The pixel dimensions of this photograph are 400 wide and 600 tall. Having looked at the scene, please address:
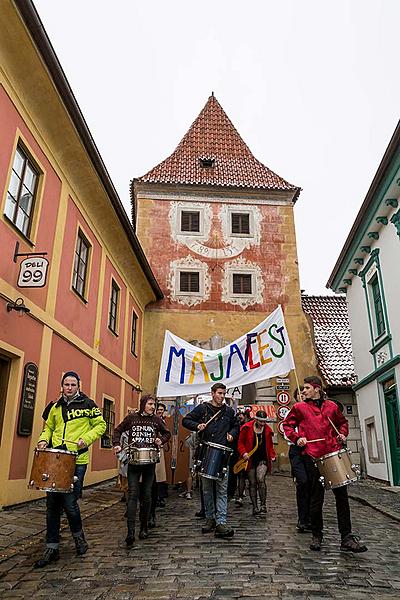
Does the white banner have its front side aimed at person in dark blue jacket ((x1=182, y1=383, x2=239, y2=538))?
yes

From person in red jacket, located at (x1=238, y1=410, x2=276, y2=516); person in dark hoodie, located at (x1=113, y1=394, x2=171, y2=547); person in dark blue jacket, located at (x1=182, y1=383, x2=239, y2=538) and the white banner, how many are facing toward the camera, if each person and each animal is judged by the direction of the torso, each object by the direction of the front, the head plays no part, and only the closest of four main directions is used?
4

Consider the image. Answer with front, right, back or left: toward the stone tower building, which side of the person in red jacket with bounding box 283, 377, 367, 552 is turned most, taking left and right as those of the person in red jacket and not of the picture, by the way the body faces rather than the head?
back

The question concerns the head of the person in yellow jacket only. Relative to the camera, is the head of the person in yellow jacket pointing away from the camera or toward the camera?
toward the camera

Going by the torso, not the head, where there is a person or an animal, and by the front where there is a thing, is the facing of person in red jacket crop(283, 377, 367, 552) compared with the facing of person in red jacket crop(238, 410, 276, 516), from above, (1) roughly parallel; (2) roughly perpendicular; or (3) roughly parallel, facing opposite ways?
roughly parallel

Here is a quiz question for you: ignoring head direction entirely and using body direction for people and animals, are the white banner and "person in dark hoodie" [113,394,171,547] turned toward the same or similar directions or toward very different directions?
same or similar directions

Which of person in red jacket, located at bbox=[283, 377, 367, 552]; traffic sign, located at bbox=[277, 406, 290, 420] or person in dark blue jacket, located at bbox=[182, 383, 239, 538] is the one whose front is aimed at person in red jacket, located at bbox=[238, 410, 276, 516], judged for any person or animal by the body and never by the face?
the traffic sign

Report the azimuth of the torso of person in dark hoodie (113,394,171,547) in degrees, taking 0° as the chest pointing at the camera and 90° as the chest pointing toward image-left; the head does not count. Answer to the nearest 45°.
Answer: approximately 0°

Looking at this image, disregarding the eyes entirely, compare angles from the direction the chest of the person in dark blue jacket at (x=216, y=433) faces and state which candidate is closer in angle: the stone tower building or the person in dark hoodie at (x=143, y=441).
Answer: the person in dark hoodie

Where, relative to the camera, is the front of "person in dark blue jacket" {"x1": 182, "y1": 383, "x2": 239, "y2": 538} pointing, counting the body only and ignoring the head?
toward the camera

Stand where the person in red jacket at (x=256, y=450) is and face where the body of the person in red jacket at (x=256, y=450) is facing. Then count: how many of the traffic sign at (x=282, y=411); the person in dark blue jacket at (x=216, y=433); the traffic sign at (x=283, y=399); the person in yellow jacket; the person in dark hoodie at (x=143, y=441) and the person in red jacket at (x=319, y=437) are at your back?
2

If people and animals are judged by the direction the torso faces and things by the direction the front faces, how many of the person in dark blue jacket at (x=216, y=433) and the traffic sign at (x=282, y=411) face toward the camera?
2

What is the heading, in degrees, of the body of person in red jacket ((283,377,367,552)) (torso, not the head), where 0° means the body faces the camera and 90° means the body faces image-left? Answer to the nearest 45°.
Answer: approximately 0°

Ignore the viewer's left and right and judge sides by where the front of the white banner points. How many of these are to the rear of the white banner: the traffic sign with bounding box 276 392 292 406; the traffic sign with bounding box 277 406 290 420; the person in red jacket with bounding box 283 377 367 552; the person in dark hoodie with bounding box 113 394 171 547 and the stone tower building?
3

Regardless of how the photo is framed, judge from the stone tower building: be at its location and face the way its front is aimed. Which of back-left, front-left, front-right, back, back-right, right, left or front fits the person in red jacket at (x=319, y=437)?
front

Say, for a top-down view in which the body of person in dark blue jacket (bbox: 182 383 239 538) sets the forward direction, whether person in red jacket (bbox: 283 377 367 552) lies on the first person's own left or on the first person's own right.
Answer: on the first person's own left

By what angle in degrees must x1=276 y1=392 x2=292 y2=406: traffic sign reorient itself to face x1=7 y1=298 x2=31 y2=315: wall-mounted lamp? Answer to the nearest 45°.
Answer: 0° — it already faces it

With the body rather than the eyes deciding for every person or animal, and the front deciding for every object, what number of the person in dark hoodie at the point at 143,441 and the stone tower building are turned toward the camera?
2

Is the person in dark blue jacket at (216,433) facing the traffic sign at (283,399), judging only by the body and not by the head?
no

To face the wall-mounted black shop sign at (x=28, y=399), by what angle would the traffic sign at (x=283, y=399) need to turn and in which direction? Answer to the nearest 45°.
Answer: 0° — it already faces it
